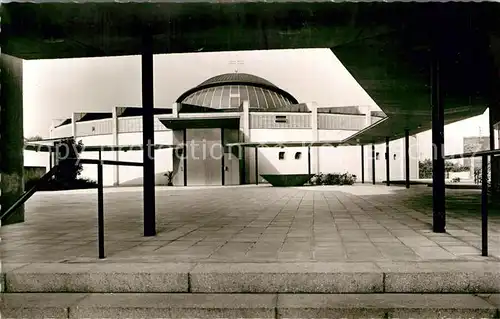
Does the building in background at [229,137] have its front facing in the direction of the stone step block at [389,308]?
yes

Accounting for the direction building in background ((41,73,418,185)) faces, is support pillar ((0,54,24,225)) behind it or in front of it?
in front

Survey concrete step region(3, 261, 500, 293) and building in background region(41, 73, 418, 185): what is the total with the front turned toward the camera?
2

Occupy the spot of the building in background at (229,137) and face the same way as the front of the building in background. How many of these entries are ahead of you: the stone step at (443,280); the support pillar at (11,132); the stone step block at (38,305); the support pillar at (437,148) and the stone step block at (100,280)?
5

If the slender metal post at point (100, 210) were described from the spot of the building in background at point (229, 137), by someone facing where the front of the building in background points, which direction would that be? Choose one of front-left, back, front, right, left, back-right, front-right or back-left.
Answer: front

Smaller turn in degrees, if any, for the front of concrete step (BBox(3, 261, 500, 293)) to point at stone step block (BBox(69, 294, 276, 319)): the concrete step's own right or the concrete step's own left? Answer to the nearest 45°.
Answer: approximately 45° to the concrete step's own right

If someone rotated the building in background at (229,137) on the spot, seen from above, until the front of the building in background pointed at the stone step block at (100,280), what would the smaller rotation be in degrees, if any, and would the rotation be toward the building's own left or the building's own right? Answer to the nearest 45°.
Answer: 0° — it already faces it

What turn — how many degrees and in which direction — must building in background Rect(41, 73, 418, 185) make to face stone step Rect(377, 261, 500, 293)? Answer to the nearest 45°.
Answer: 0° — it already faces it

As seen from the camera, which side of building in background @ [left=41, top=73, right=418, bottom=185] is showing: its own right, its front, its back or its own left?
front

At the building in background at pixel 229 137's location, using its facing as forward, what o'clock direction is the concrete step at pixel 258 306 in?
The concrete step is roughly at 12 o'clock from the building in background.

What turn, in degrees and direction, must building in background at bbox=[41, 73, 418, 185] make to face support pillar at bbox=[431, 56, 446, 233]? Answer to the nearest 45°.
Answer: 0° — it already faces it

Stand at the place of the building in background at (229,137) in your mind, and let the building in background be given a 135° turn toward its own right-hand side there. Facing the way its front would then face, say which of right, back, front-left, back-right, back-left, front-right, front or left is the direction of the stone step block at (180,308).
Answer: back-left

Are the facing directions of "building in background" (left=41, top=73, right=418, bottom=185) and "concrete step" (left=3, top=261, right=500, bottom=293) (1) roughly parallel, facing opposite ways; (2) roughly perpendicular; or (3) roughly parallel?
roughly parallel

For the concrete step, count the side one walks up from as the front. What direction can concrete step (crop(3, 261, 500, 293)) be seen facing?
toward the camera
